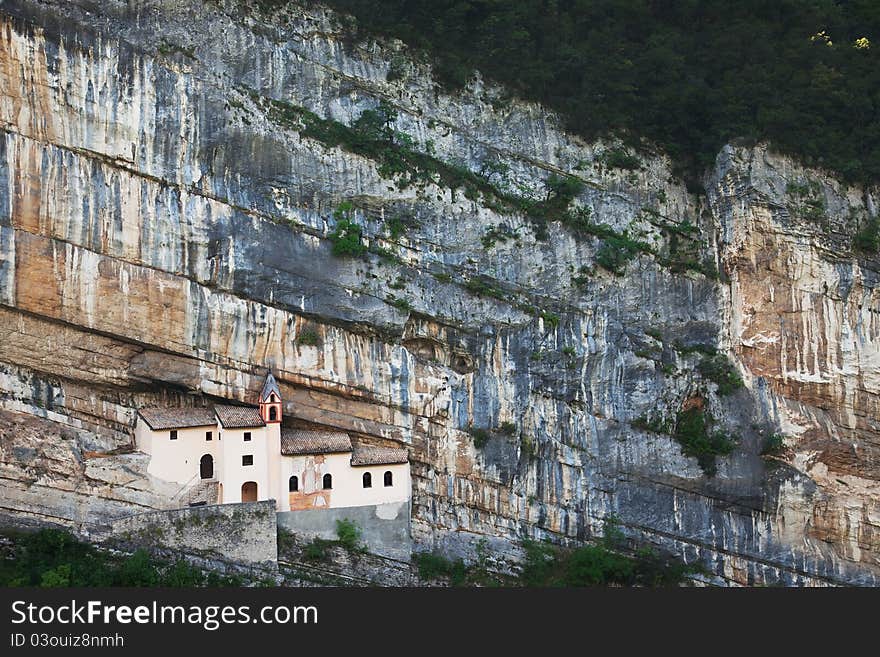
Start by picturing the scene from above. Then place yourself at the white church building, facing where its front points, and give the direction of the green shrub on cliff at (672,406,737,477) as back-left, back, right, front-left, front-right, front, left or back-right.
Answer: left

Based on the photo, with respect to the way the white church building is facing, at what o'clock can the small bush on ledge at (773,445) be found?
The small bush on ledge is roughly at 9 o'clock from the white church building.

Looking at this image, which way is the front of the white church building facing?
toward the camera
